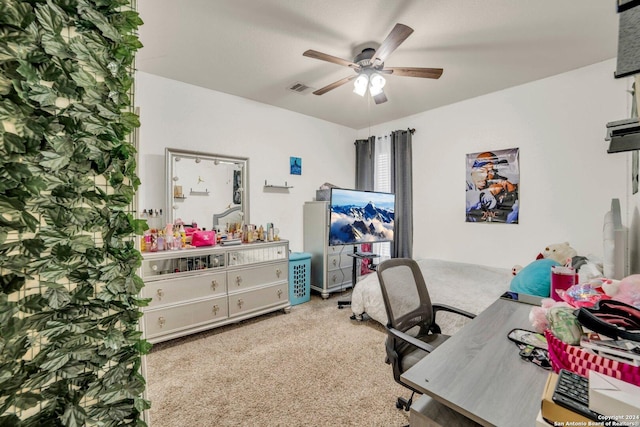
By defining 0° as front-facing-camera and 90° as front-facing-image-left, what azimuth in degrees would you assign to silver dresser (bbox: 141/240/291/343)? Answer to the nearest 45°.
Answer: approximately 315°

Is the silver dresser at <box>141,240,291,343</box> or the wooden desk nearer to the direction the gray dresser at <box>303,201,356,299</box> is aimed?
the wooden desk

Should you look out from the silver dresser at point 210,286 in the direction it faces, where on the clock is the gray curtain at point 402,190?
The gray curtain is roughly at 10 o'clock from the silver dresser.

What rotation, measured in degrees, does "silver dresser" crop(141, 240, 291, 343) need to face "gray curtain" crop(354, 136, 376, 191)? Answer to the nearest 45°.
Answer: approximately 90° to its left

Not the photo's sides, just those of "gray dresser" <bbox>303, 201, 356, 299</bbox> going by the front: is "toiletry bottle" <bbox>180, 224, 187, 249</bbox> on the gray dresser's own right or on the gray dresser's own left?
on the gray dresser's own right

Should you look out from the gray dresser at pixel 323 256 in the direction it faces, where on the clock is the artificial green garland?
The artificial green garland is roughly at 2 o'clock from the gray dresser.
